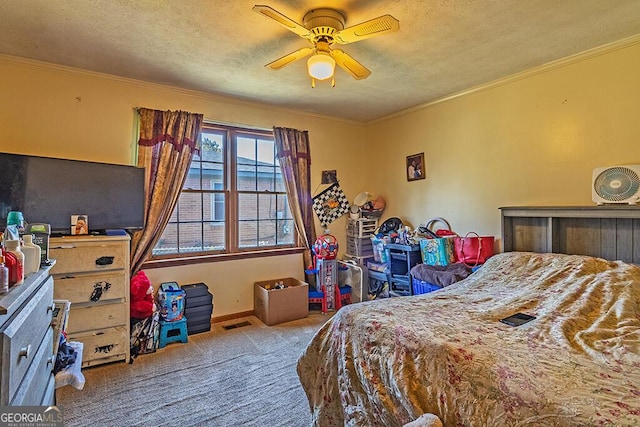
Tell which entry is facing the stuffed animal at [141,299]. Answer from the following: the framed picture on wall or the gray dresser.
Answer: the framed picture on wall

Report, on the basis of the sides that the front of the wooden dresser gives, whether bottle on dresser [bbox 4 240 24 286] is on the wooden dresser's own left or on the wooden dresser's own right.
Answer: on the wooden dresser's own right

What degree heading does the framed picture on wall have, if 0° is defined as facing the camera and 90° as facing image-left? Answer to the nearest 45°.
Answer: approximately 45°

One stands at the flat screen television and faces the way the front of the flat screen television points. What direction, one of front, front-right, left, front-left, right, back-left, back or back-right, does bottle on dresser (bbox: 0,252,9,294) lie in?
front-right

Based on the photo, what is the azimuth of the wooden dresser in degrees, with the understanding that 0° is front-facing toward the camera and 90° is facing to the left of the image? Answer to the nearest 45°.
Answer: approximately 315°

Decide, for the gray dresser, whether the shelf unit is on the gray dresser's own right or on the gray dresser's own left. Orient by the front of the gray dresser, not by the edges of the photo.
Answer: on the gray dresser's own left

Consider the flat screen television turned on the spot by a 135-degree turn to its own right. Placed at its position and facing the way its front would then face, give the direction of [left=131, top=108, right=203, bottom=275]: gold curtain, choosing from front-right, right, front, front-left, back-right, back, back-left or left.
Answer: back

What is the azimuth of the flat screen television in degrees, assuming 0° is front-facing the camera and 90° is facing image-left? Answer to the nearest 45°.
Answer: approximately 315°

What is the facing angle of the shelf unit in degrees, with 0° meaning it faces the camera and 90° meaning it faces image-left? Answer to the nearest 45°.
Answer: approximately 45°

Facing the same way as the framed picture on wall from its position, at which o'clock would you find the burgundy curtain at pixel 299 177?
The burgundy curtain is roughly at 1 o'clock from the framed picture on wall.

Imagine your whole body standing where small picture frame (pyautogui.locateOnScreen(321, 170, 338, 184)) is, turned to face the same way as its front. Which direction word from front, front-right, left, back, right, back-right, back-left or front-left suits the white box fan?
front-left

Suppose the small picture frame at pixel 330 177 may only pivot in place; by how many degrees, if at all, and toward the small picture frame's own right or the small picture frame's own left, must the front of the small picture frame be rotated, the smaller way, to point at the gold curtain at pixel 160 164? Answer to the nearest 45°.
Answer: approximately 45° to the small picture frame's own right

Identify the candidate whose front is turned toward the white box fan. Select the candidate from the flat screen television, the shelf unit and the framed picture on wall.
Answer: the flat screen television
